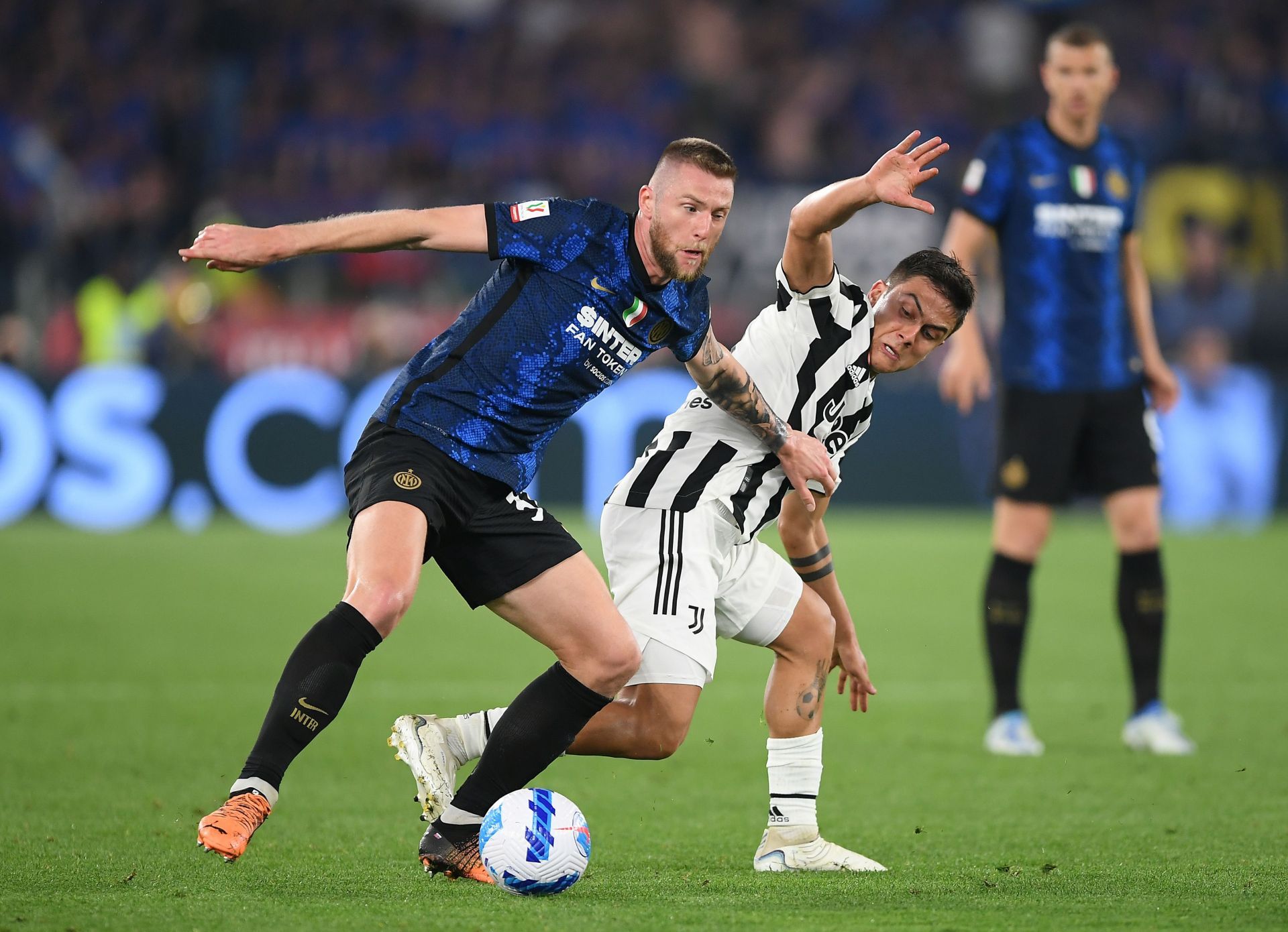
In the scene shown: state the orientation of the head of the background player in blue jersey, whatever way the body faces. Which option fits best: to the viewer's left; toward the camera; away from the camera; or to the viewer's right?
toward the camera

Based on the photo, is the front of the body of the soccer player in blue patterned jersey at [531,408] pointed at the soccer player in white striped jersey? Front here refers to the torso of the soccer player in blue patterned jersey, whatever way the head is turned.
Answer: no

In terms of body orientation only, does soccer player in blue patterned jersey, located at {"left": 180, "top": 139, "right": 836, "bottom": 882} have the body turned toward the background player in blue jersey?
no

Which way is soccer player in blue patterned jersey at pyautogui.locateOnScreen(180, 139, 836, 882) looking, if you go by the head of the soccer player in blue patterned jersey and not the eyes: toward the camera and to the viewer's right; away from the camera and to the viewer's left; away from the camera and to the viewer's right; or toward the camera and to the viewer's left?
toward the camera and to the viewer's right
